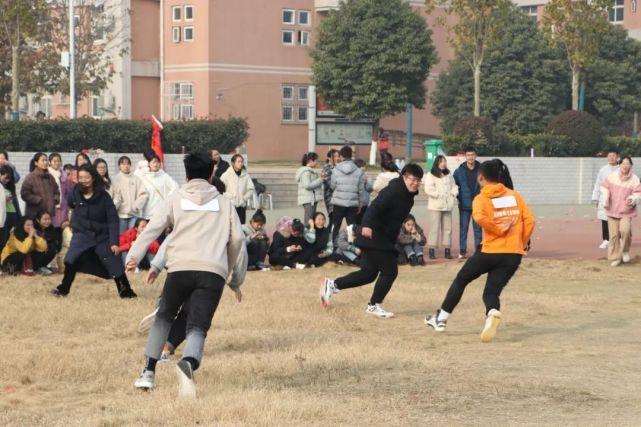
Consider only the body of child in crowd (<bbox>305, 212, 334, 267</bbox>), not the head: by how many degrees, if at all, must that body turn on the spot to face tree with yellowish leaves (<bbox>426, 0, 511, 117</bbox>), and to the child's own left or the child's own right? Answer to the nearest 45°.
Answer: approximately 180°

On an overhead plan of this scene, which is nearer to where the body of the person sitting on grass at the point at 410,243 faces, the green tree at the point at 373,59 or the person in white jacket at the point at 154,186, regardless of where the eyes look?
the person in white jacket

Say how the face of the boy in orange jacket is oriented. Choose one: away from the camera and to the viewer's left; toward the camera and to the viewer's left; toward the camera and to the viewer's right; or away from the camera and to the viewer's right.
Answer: away from the camera and to the viewer's left

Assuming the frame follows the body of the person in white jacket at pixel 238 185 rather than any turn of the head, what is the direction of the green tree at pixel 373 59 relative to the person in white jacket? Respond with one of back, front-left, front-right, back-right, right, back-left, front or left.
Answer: back

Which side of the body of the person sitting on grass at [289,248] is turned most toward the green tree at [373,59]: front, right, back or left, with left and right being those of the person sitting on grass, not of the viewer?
back

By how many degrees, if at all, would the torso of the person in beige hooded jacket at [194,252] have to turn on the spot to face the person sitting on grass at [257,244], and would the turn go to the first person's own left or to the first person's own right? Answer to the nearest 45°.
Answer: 0° — they already face them

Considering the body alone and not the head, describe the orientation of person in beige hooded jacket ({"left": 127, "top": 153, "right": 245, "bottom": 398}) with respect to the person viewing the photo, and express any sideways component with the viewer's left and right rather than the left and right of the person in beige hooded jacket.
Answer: facing away from the viewer

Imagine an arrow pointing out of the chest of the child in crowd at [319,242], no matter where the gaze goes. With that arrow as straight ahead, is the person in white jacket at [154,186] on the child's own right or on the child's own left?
on the child's own right
